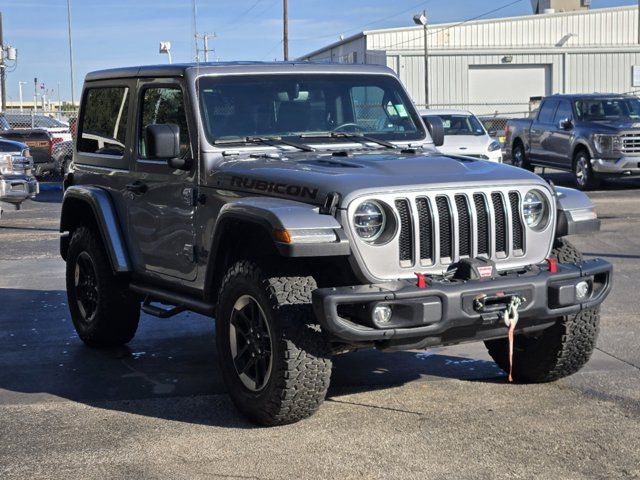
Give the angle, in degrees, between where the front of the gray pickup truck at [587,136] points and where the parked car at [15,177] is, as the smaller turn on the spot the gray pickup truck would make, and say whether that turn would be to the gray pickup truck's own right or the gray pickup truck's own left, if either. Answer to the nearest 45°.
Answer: approximately 90° to the gray pickup truck's own right

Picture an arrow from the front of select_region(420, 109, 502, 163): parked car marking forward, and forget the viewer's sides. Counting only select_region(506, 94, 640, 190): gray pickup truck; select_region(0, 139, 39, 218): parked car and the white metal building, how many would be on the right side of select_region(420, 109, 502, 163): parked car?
1

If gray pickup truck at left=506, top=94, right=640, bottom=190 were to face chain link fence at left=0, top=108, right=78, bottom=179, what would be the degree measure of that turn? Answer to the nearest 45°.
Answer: approximately 135° to its right

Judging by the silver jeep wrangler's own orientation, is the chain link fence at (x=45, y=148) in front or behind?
behind

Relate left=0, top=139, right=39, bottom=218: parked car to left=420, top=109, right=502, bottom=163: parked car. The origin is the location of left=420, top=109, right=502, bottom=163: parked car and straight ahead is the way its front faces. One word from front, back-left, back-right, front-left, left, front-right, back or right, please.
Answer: right

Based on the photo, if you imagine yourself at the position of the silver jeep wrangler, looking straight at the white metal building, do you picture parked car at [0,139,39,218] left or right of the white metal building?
left

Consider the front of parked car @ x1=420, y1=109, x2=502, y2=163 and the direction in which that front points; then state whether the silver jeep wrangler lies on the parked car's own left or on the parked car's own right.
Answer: on the parked car's own right

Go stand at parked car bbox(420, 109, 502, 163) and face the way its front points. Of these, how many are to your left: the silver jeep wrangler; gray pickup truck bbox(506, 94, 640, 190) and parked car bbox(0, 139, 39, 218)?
1
